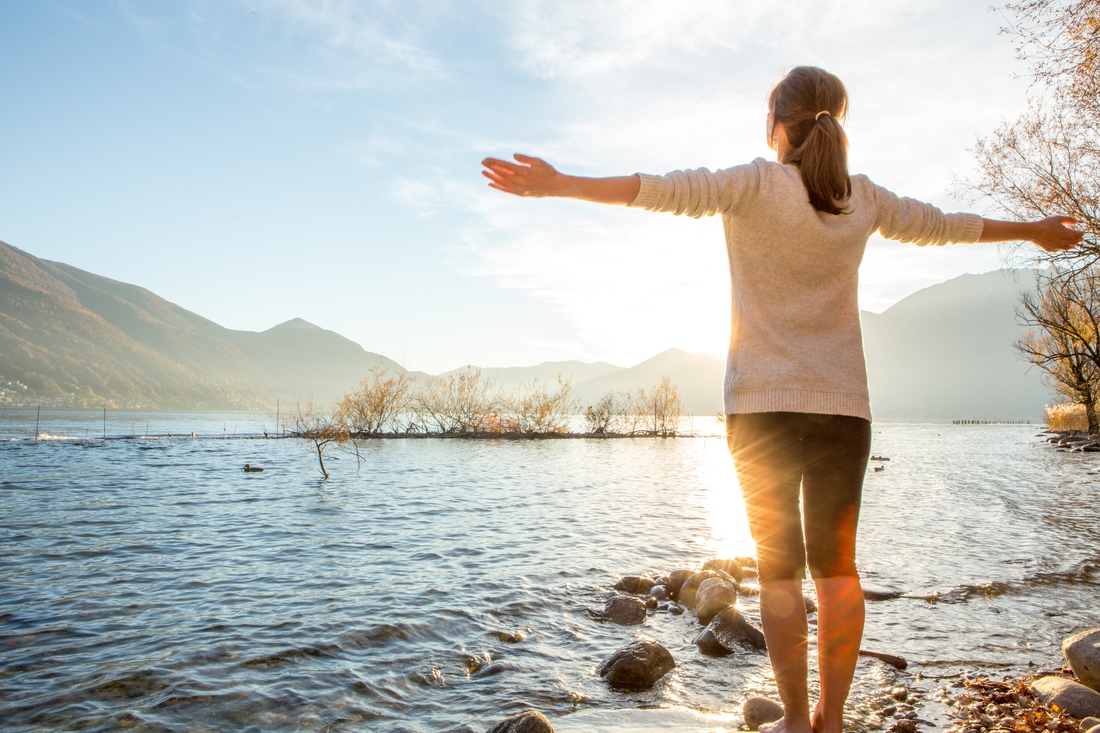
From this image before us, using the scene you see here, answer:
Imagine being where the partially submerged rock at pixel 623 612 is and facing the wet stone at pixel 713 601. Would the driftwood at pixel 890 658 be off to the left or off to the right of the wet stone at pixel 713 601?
right

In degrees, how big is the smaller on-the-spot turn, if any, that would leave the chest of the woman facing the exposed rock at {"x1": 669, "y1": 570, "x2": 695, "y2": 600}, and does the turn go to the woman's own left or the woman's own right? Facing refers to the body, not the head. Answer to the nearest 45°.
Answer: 0° — they already face it

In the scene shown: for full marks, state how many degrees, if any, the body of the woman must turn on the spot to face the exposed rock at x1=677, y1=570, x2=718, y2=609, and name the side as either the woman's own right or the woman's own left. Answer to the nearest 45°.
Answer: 0° — they already face it

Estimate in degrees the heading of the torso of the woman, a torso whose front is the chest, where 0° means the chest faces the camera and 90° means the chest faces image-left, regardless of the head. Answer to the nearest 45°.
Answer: approximately 180°

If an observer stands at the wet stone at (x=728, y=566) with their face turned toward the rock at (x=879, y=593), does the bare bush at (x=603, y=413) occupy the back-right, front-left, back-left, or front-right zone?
back-left

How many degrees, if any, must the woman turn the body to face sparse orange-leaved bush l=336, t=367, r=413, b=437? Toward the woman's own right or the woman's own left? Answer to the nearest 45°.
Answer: approximately 45° to the woman's own left

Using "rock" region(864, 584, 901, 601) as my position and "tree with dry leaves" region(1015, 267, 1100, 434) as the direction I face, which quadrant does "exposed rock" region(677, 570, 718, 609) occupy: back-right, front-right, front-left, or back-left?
back-left

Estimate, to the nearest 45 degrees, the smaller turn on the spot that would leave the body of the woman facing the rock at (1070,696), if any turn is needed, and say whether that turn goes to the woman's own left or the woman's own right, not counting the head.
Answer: approximately 45° to the woman's own right
